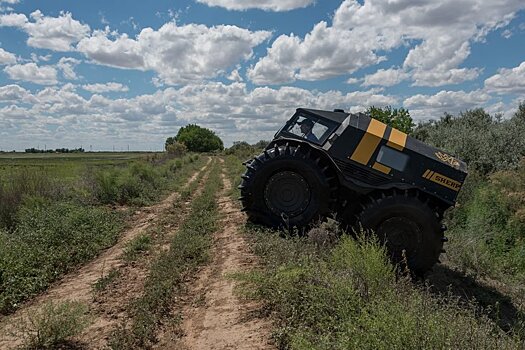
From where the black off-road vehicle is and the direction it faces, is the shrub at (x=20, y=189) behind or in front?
in front

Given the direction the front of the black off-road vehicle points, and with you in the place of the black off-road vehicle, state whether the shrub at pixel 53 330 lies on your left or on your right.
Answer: on your left

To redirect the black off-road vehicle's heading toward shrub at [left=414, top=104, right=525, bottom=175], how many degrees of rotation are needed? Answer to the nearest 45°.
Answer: approximately 135° to its right

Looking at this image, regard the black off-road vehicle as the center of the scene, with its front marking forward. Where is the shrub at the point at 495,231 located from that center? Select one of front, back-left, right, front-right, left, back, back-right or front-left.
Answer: back-right

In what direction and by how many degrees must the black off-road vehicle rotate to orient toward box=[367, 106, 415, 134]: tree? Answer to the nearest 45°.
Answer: approximately 90° to its right

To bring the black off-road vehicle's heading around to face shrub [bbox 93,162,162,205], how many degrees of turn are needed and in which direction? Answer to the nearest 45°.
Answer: approximately 45° to its right

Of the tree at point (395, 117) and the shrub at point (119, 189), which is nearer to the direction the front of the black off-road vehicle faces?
the shrub

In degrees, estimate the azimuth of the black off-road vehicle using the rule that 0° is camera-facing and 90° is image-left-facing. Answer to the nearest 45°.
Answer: approximately 90°
